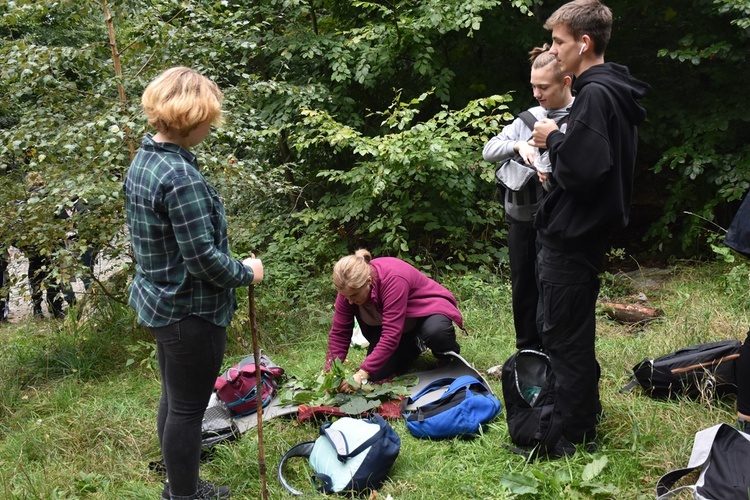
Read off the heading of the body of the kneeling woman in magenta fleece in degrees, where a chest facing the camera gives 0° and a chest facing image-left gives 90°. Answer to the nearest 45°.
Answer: approximately 45°

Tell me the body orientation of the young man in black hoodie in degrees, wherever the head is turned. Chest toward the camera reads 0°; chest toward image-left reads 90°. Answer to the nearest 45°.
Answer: approximately 90°

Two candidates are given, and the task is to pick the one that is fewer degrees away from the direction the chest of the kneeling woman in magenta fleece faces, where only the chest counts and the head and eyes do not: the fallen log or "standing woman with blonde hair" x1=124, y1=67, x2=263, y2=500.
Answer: the standing woman with blonde hair

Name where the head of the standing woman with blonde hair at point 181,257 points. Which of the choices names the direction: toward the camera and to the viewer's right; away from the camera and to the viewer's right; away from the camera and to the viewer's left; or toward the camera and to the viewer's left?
away from the camera and to the viewer's right

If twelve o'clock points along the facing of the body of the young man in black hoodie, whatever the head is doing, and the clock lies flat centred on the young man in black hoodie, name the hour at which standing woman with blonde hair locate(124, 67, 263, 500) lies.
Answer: The standing woman with blonde hair is roughly at 11 o'clock from the young man in black hoodie.

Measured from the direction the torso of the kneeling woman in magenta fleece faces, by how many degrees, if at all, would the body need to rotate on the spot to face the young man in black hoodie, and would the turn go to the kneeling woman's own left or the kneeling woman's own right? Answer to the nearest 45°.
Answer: approximately 90° to the kneeling woman's own left

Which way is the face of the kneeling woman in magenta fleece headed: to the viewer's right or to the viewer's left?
to the viewer's left
